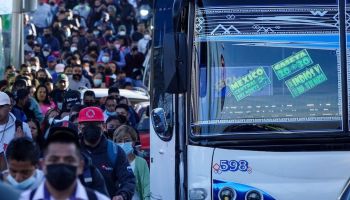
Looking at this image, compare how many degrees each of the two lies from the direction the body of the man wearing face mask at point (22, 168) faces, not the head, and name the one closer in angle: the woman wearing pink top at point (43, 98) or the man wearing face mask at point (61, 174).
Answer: the man wearing face mask

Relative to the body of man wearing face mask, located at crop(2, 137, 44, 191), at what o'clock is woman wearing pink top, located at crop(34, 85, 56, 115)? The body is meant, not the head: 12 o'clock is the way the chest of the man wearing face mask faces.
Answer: The woman wearing pink top is roughly at 6 o'clock from the man wearing face mask.

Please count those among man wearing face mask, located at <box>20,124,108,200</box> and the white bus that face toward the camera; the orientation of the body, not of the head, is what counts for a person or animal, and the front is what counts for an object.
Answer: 2

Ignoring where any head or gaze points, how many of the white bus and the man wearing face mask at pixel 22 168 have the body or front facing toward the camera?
2

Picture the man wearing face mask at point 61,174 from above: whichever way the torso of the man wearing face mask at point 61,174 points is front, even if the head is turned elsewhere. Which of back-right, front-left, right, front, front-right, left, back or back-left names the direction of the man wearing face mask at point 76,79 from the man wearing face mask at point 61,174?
back

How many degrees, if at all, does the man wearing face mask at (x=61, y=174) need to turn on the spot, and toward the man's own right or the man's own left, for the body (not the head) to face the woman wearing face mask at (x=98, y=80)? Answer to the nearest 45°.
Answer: approximately 180°
